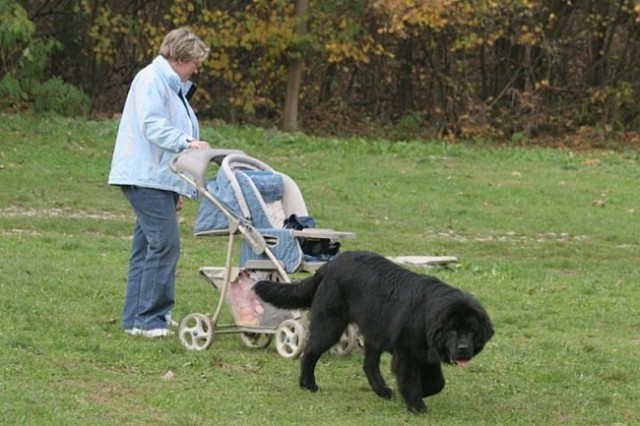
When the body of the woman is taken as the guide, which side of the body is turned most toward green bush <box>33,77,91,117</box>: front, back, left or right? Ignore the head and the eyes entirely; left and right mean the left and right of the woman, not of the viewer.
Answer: left

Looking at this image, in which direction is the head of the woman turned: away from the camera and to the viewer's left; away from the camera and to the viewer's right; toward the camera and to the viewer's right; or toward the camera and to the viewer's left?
toward the camera and to the viewer's right

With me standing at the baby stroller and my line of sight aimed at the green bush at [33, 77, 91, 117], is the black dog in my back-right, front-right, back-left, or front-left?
back-right

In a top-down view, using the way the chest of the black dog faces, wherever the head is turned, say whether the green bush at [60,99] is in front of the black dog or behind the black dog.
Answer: behind

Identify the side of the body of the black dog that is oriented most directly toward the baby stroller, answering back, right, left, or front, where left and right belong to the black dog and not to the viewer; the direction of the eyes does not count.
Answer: back

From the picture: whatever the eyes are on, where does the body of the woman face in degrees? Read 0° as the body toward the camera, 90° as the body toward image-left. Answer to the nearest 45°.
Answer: approximately 270°

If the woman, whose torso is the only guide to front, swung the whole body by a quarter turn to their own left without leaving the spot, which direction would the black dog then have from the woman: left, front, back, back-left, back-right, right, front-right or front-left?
back-right
